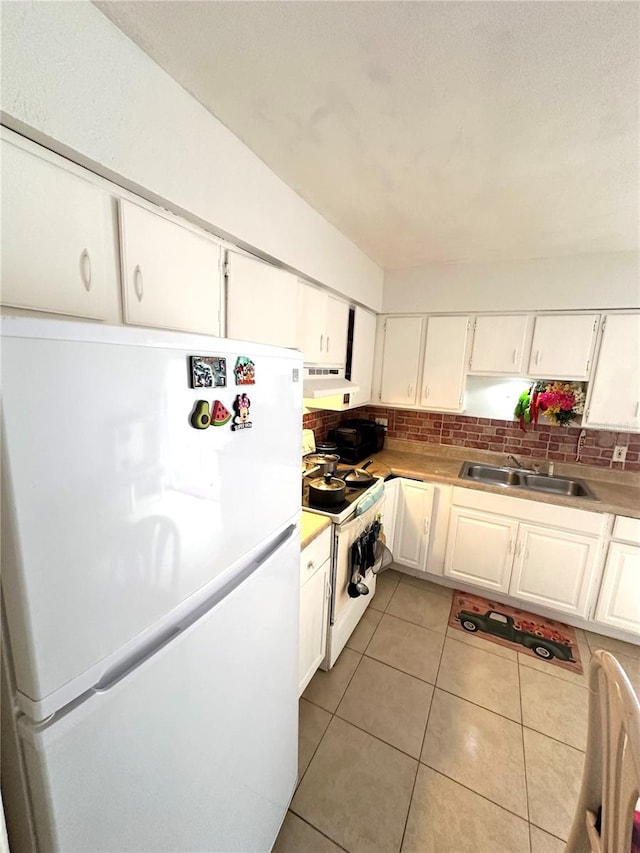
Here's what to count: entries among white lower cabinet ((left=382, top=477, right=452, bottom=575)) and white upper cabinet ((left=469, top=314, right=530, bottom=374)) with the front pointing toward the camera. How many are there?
2

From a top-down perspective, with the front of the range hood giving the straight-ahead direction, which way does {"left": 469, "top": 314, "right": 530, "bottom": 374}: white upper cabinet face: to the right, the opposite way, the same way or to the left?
to the right

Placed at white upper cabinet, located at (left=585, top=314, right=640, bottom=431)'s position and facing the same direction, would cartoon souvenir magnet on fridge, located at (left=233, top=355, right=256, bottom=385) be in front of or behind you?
in front

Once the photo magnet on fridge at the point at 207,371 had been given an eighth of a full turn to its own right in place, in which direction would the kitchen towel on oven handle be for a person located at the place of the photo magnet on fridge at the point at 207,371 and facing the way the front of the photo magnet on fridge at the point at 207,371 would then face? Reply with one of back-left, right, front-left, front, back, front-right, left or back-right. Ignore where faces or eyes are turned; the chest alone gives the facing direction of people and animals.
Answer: back-left

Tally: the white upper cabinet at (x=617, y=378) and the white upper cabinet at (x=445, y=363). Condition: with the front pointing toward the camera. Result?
2

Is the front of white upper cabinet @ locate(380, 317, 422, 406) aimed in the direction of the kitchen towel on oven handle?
yes
